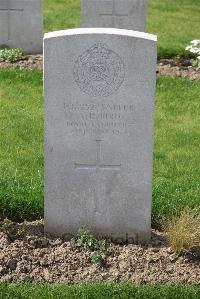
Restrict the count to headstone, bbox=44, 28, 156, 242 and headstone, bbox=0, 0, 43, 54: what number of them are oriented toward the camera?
2

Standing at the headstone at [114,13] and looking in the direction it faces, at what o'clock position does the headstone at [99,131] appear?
the headstone at [99,131] is roughly at 12 o'clock from the headstone at [114,13].

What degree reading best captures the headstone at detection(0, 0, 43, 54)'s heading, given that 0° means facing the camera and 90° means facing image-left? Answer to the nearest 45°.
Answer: approximately 0°

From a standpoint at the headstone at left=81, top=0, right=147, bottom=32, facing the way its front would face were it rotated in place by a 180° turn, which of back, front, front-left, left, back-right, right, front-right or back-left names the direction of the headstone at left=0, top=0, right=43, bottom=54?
left

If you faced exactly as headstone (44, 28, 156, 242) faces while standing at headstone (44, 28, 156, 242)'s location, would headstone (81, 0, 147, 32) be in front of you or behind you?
behind

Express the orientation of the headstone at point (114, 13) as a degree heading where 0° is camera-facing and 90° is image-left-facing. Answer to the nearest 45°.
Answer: approximately 0°
